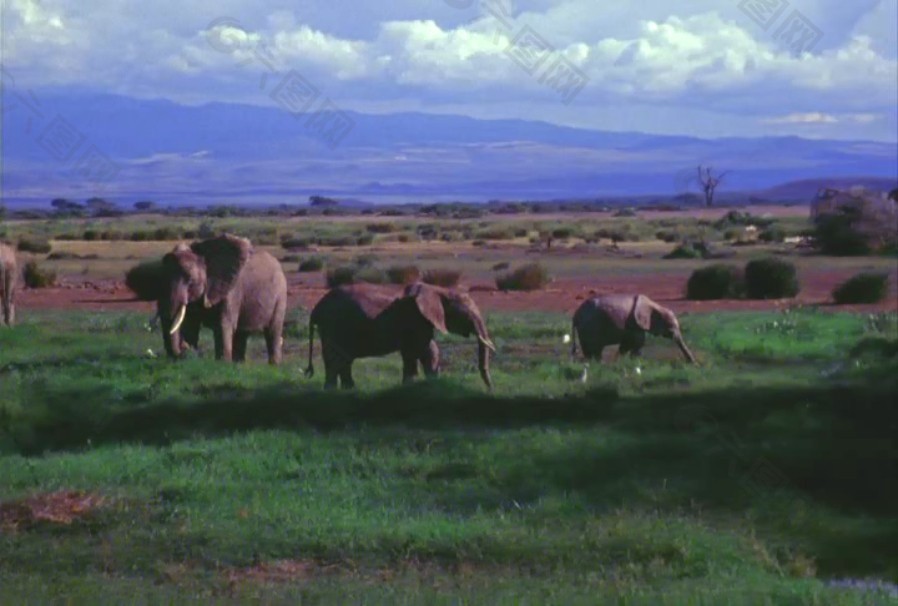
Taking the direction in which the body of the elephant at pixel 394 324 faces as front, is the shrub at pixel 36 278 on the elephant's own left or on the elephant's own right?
on the elephant's own left

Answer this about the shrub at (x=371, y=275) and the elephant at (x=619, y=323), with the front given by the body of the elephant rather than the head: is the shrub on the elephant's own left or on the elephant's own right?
on the elephant's own left

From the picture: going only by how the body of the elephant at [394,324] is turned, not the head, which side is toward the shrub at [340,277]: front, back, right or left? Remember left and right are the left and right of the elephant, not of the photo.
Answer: left

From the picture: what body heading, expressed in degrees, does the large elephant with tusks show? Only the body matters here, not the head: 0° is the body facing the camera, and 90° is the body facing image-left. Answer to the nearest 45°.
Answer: approximately 45°

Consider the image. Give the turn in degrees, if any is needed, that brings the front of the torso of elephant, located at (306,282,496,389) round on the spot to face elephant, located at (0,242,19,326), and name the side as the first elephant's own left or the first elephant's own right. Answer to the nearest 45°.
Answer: approximately 135° to the first elephant's own left

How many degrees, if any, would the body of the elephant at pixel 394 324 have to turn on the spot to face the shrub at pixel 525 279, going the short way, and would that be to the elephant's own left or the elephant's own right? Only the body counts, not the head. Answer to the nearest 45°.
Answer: approximately 90° to the elephant's own left

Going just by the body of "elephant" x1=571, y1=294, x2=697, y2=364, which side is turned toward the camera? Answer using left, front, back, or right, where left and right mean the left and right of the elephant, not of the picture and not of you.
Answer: right

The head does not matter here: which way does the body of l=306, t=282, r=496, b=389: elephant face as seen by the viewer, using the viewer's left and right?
facing to the right of the viewer
